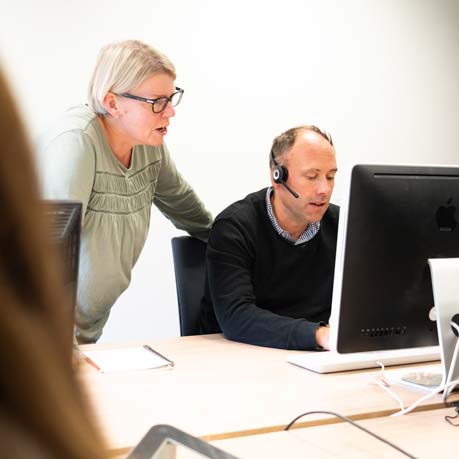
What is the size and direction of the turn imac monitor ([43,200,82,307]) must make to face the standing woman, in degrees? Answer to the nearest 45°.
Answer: approximately 180°

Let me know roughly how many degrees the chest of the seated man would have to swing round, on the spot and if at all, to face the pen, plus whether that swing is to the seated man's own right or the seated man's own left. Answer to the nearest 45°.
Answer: approximately 90° to the seated man's own right

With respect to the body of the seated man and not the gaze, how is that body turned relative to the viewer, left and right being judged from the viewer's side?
facing the viewer and to the right of the viewer

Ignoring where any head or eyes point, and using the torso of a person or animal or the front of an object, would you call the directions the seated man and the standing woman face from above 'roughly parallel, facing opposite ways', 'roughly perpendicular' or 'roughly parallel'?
roughly parallel

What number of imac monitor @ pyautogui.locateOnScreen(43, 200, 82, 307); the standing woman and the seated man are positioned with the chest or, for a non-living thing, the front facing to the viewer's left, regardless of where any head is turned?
0

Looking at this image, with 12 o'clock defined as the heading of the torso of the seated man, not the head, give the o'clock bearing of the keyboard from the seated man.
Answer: The keyboard is roughly at 1 o'clock from the seated man.

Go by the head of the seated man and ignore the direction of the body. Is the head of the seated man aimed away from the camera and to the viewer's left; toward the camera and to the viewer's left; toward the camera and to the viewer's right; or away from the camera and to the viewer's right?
toward the camera and to the viewer's right

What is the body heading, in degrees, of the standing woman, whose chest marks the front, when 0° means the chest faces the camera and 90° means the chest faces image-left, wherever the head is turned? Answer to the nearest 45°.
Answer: approximately 315°

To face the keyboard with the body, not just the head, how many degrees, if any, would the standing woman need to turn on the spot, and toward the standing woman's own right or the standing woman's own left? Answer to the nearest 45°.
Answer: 0° — they already face it

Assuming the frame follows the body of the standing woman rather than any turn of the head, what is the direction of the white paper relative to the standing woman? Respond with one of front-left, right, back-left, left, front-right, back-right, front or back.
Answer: front-right

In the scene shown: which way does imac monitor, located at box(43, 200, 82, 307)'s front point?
toward the camera

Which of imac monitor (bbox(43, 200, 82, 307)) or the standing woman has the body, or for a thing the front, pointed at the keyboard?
the standing woman
